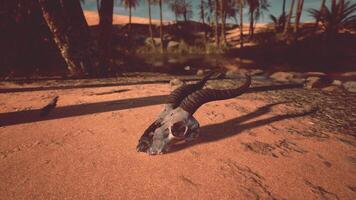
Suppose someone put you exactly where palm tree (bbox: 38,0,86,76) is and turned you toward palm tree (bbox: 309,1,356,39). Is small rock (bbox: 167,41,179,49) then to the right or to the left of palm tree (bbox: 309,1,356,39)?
left

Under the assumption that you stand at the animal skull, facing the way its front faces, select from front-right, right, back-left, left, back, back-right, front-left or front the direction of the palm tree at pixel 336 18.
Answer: back

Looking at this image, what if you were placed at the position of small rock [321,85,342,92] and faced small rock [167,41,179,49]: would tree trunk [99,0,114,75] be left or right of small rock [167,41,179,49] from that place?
left

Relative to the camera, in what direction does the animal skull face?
facing the viewer and to the left of the viewer

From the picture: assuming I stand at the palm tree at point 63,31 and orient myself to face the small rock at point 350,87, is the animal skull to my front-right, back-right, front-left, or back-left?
front-right

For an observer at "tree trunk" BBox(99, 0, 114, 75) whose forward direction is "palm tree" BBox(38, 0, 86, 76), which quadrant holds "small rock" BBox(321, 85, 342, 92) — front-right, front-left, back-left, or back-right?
back-left

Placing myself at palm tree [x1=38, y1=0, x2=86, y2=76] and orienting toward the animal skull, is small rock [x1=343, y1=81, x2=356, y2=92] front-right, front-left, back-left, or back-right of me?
front-left

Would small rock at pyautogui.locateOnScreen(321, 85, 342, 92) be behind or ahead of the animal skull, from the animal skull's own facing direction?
behind

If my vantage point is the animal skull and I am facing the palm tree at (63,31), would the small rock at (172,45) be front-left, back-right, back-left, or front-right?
front-right

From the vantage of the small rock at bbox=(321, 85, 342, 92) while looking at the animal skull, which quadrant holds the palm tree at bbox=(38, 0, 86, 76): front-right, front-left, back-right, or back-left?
front-right

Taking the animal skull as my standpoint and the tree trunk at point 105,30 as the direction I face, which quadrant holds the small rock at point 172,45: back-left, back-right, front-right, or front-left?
front-right

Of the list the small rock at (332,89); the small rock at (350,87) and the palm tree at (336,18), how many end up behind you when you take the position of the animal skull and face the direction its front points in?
3

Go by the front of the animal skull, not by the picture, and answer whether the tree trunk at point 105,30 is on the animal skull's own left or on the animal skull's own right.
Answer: on the animal skull's own right

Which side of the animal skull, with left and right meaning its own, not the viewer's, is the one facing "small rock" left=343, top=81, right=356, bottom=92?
back
